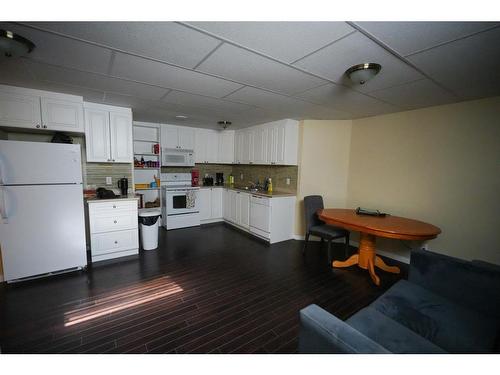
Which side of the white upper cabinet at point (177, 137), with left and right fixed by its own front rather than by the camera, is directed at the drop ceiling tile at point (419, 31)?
front

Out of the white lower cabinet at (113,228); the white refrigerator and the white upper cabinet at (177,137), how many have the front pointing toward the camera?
3

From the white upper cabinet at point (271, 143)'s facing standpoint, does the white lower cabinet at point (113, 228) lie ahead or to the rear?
ahead

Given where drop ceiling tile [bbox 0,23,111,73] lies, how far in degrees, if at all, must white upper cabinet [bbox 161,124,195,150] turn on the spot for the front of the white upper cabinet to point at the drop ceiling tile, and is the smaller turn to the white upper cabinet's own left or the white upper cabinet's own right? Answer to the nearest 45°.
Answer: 0° — it already faces it

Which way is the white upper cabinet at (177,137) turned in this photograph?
toward the camera

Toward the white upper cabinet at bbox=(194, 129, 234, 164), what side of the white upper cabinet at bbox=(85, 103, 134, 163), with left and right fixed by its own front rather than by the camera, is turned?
left

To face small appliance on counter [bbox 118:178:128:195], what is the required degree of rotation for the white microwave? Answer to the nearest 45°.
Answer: approximately 45° to its right

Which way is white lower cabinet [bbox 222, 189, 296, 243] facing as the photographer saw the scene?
facing the viewer and to the left of the viewer

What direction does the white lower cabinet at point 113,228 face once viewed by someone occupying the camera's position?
facing the viewer

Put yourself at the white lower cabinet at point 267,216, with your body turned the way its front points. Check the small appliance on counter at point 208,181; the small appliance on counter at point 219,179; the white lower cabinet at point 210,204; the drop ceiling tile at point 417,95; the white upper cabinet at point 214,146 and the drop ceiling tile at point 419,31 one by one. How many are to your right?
4

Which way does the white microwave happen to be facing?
toward the camera

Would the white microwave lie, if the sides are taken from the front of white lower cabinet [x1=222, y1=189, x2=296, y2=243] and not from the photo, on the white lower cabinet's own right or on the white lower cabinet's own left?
on the white lower cabinet's own right

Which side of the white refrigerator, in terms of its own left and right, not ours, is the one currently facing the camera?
front

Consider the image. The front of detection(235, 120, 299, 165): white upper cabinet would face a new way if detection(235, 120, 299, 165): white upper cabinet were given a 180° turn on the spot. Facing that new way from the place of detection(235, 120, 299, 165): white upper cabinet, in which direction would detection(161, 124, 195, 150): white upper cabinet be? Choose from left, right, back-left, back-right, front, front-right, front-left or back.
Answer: back-left
